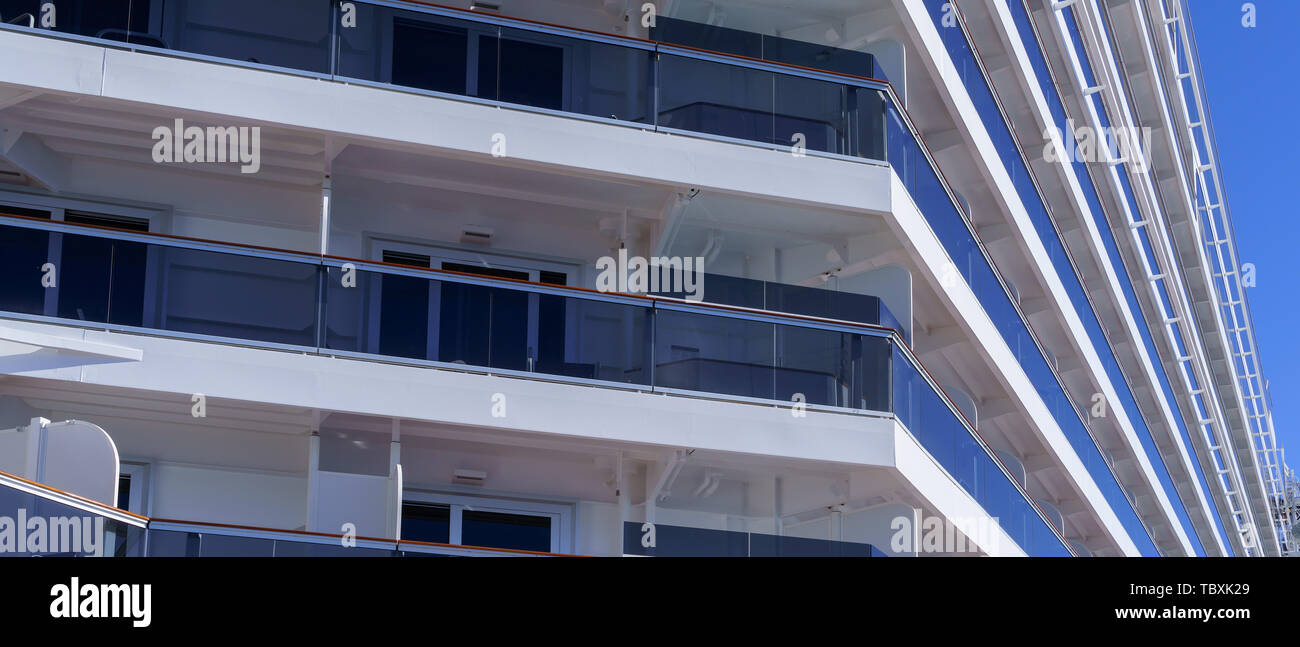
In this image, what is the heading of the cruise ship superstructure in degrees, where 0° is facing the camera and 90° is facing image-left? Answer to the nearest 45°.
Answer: approximately 225°
